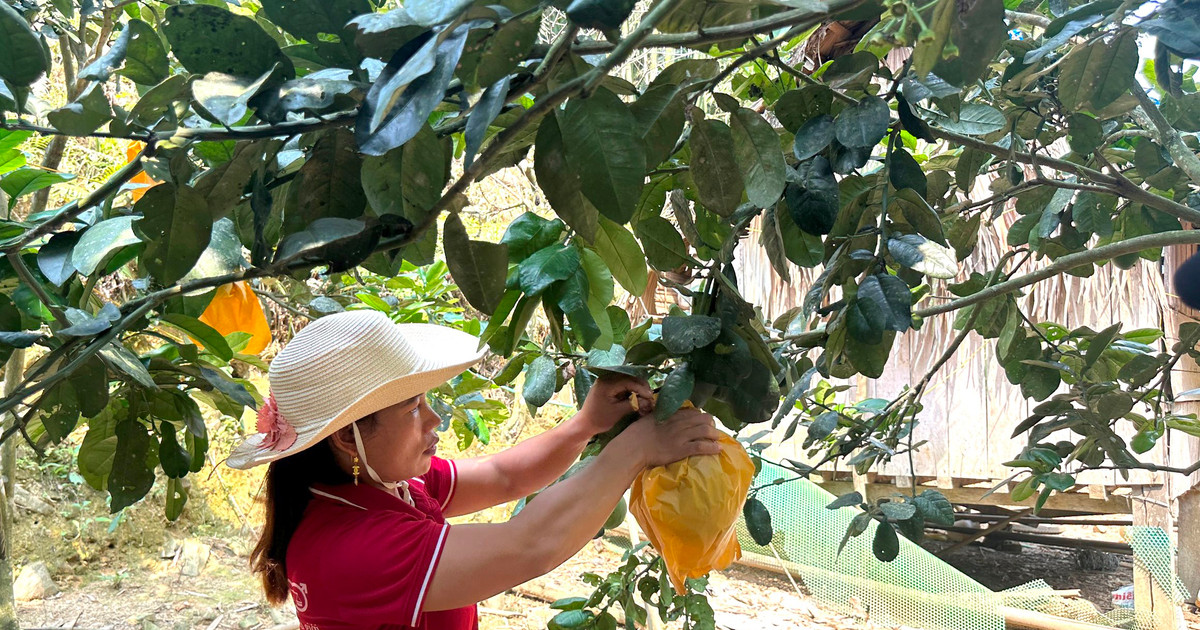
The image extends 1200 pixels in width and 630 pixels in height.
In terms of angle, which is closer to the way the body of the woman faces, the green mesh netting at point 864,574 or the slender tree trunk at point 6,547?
the green mesh netting

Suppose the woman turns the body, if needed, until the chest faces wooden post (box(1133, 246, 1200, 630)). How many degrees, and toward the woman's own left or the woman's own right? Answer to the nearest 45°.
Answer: approximately 45° to the woman's own left

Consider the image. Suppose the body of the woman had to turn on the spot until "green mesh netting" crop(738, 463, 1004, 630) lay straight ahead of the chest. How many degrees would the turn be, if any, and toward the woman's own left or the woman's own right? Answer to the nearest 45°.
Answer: approximately 45° to the woman's own left

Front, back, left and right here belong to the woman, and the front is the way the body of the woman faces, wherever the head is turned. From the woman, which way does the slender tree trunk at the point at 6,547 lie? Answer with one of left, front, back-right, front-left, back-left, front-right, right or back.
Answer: back-left

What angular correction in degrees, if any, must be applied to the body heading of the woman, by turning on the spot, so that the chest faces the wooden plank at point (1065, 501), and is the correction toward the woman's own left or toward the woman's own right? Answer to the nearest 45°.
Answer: approximately 45° to the woman's own left

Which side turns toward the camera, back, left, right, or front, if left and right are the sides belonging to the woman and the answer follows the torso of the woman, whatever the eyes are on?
right
